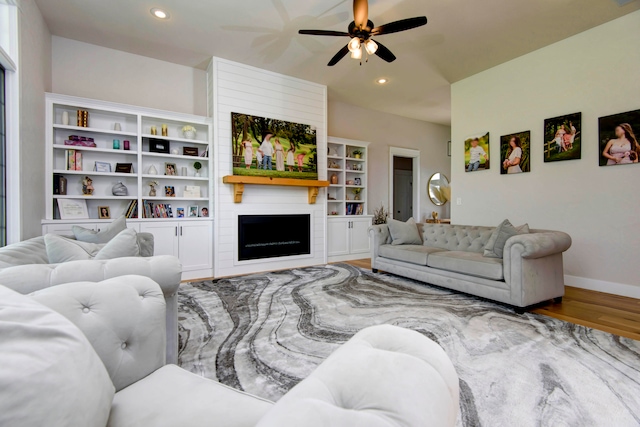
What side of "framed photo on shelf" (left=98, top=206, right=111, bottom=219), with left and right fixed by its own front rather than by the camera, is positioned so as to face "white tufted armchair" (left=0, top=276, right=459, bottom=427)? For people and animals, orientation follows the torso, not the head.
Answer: front

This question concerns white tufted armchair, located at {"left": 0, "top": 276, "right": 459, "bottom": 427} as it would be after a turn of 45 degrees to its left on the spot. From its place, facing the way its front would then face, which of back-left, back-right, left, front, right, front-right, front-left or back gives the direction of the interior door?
front-right

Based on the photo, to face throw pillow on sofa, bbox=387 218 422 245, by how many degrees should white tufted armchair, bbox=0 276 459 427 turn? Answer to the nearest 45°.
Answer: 0° — it already faces it

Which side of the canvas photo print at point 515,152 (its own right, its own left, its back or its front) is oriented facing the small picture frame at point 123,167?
front

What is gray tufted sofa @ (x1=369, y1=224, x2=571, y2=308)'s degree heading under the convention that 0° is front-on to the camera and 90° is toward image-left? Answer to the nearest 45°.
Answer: approximately 45°

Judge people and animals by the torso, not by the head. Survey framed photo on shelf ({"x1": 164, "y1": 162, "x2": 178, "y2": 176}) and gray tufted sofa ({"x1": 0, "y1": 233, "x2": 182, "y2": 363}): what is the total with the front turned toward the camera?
1

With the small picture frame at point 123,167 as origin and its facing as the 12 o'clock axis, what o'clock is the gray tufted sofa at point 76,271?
The gray tufted sofa is roughly at 12 o'clock from the small picture frame.

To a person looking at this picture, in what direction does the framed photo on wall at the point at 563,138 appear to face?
facing the viewer and to the left of the viewer

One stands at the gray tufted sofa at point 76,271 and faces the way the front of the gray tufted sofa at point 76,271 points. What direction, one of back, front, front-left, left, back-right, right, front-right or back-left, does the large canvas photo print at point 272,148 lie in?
front-left

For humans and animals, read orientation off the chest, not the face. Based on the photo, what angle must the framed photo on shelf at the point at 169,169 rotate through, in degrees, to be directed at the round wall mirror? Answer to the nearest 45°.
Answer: approximately 90° to its left

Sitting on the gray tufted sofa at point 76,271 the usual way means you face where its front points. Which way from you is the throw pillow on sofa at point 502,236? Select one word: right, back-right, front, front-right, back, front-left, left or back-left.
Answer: front

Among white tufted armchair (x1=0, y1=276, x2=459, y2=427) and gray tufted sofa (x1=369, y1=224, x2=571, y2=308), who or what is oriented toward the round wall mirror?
the white tufted armchair

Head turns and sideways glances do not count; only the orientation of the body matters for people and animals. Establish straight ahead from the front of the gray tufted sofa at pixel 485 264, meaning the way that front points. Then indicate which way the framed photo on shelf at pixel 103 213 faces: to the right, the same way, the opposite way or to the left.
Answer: to the left

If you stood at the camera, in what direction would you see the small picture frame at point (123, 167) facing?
facing the viewer

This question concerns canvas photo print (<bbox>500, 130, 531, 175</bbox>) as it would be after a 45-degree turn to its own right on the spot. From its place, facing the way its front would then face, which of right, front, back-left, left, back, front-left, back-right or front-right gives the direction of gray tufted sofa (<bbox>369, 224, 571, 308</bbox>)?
left

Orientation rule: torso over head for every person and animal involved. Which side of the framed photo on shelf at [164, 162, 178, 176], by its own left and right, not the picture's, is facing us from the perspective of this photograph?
front

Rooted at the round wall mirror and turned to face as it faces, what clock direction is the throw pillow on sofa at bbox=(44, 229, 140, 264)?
The throw pillow on sofa is roughly at 2 o'clock from the round wall mirror.

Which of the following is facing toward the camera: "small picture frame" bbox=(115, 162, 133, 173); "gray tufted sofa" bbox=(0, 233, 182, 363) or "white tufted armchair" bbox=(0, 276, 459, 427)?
the small picture frame

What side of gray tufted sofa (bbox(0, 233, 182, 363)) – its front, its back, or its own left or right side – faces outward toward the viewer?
right
